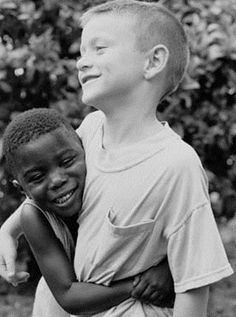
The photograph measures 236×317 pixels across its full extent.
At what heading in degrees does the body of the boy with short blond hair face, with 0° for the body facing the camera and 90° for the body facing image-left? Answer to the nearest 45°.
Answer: approximately 45°

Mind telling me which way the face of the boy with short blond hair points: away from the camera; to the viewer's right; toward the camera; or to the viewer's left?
to the viewer's left
